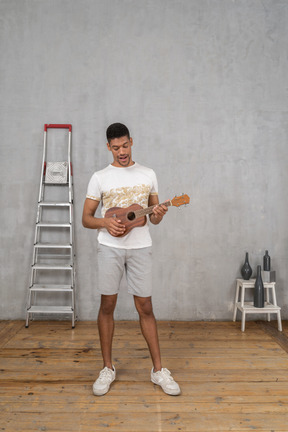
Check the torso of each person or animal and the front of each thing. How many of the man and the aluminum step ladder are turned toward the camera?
2

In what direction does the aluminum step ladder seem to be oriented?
toward the camera

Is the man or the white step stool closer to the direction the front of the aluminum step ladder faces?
the man

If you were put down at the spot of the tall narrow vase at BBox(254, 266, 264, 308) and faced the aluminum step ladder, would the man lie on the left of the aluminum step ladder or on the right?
left

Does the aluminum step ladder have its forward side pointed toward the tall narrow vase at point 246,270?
no

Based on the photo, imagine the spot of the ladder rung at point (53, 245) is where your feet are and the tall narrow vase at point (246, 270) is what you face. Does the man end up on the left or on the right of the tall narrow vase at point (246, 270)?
right

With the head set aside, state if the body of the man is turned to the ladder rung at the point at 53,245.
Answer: no

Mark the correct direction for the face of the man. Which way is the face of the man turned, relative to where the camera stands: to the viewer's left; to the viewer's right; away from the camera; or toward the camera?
toward the camera

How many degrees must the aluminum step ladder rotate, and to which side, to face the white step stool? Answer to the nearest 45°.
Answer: approximately 45° to its left

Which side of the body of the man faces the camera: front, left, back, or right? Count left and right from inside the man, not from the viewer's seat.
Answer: front

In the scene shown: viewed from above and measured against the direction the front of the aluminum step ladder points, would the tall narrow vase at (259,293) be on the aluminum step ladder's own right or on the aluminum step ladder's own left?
on the aluminum step ladder's own left

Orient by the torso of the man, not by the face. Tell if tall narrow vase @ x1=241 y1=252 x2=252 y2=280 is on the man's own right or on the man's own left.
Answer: on the man's own left

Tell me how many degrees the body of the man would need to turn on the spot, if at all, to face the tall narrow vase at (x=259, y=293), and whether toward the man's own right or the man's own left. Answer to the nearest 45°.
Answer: approximately 135° to the man's own left

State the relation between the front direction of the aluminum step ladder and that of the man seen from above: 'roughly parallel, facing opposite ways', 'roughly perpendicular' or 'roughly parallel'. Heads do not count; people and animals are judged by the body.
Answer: roughly parallel

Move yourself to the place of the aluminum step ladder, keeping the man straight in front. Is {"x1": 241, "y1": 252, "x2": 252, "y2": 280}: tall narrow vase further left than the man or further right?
left
